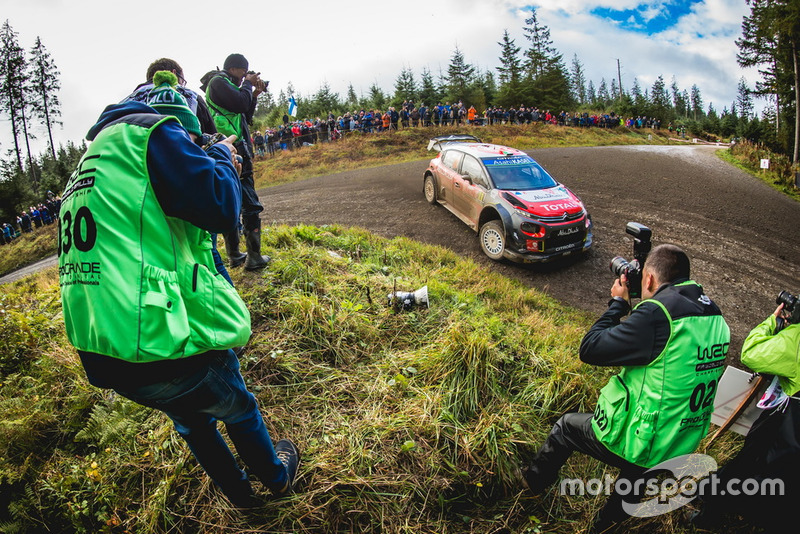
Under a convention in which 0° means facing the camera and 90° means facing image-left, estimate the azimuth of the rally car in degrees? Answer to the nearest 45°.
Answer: approximately 315°

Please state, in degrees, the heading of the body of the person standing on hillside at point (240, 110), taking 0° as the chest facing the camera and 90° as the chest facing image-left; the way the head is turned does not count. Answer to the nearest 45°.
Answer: approximately 270°

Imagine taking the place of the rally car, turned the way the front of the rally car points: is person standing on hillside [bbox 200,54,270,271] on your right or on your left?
on your right

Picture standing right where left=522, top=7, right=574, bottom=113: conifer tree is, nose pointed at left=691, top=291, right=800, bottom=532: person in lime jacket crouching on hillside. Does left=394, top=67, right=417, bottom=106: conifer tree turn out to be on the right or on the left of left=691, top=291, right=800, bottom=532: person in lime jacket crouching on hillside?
right

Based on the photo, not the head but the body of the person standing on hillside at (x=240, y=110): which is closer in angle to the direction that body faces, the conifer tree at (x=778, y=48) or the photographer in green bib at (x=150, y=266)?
the conifer tree

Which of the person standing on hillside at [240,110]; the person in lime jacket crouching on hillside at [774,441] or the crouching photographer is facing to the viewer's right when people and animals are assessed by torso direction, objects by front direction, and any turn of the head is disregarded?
the person standing on hillside at [240,110]

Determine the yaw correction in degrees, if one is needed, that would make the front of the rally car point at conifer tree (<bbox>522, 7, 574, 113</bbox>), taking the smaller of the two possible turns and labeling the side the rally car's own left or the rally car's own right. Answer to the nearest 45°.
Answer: approximately 135° to the rally car's own left

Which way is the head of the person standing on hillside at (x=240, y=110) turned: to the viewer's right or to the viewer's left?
to the viewer's right

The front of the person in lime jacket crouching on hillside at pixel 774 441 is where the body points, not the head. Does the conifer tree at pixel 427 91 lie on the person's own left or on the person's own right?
on the person's own right

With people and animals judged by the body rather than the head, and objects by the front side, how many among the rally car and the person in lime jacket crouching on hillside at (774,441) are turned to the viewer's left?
1

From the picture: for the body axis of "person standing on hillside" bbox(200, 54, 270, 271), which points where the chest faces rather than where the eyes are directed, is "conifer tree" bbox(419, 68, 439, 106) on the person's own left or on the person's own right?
on the person's own left

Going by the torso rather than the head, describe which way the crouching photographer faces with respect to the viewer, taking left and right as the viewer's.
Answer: facing away from the viewer and to the left of the viewer

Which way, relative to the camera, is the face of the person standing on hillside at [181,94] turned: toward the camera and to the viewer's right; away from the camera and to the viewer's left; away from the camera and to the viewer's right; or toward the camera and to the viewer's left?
away from the camera and to the viewer's right
